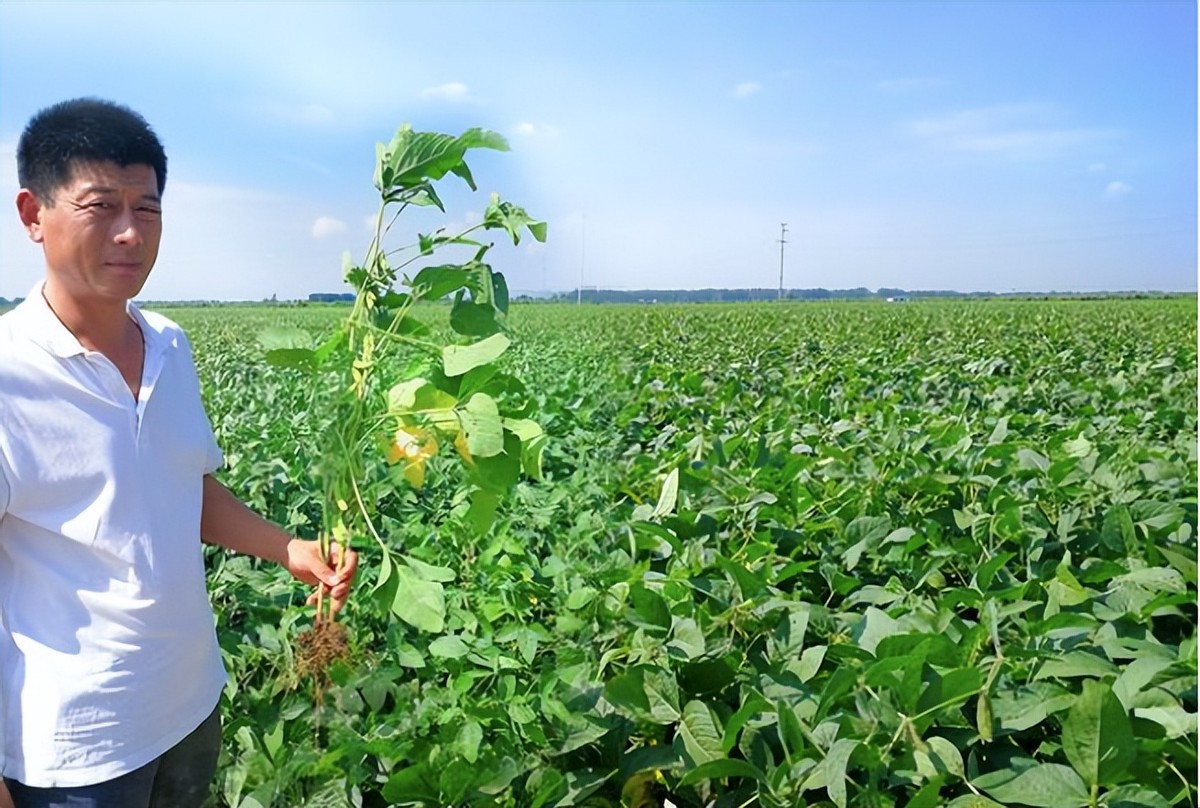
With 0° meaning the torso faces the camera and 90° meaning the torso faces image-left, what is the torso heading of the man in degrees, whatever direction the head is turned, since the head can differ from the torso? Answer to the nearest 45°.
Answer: approximately 315°
